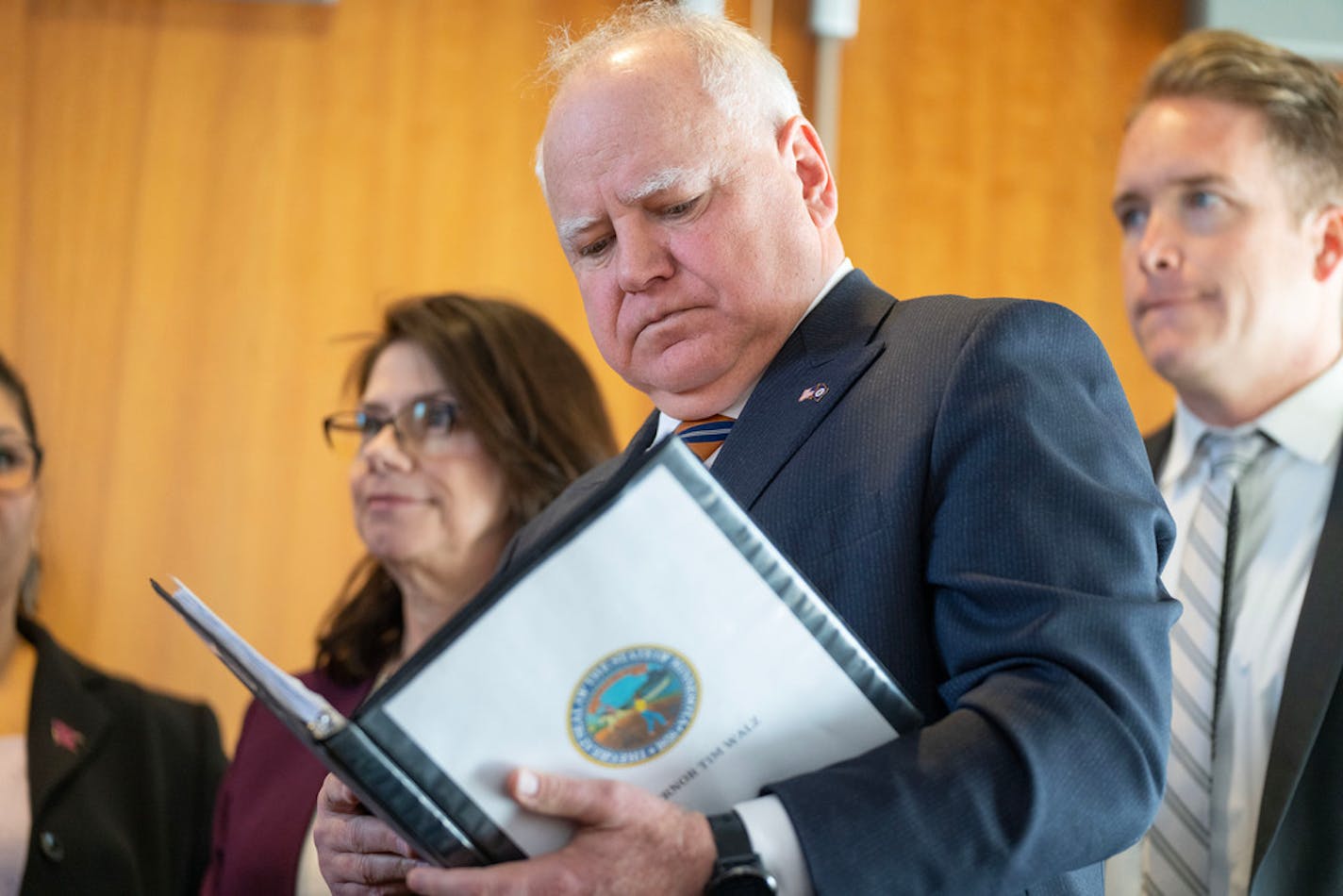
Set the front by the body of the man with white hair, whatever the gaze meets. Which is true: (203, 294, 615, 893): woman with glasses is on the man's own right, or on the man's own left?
on the man's own right

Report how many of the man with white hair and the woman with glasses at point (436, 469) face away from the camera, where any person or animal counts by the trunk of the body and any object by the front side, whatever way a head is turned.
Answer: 0

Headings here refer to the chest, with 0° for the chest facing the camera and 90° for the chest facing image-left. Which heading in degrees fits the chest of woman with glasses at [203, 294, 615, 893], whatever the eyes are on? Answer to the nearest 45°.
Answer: approximately 45°

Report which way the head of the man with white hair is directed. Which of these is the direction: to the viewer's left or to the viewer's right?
to the viewer's left

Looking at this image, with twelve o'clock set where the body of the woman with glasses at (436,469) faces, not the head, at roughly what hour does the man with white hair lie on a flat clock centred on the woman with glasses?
The man with white hair is roughly at 10 o'clock from the woman with glasses.
